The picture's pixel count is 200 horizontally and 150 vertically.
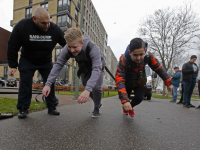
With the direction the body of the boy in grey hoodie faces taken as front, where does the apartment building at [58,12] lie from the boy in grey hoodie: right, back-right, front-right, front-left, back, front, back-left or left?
back-right

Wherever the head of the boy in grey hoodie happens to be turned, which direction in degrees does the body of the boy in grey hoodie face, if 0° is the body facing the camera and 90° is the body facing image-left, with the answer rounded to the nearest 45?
approximately 45°

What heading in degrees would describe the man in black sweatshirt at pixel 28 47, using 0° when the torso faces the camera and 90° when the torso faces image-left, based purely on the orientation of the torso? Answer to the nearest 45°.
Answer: approximately 0°

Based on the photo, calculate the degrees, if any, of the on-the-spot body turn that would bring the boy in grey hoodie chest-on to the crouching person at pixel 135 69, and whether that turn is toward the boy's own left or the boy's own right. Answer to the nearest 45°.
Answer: approximately 135° to the boy's own left

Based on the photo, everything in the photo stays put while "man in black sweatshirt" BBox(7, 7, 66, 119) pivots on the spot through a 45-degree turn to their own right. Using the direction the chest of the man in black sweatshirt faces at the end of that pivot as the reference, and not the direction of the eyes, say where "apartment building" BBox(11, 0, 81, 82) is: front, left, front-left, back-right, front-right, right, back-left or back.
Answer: back-right

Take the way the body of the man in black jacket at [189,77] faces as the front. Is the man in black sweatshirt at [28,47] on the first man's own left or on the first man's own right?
on the first man's own right
